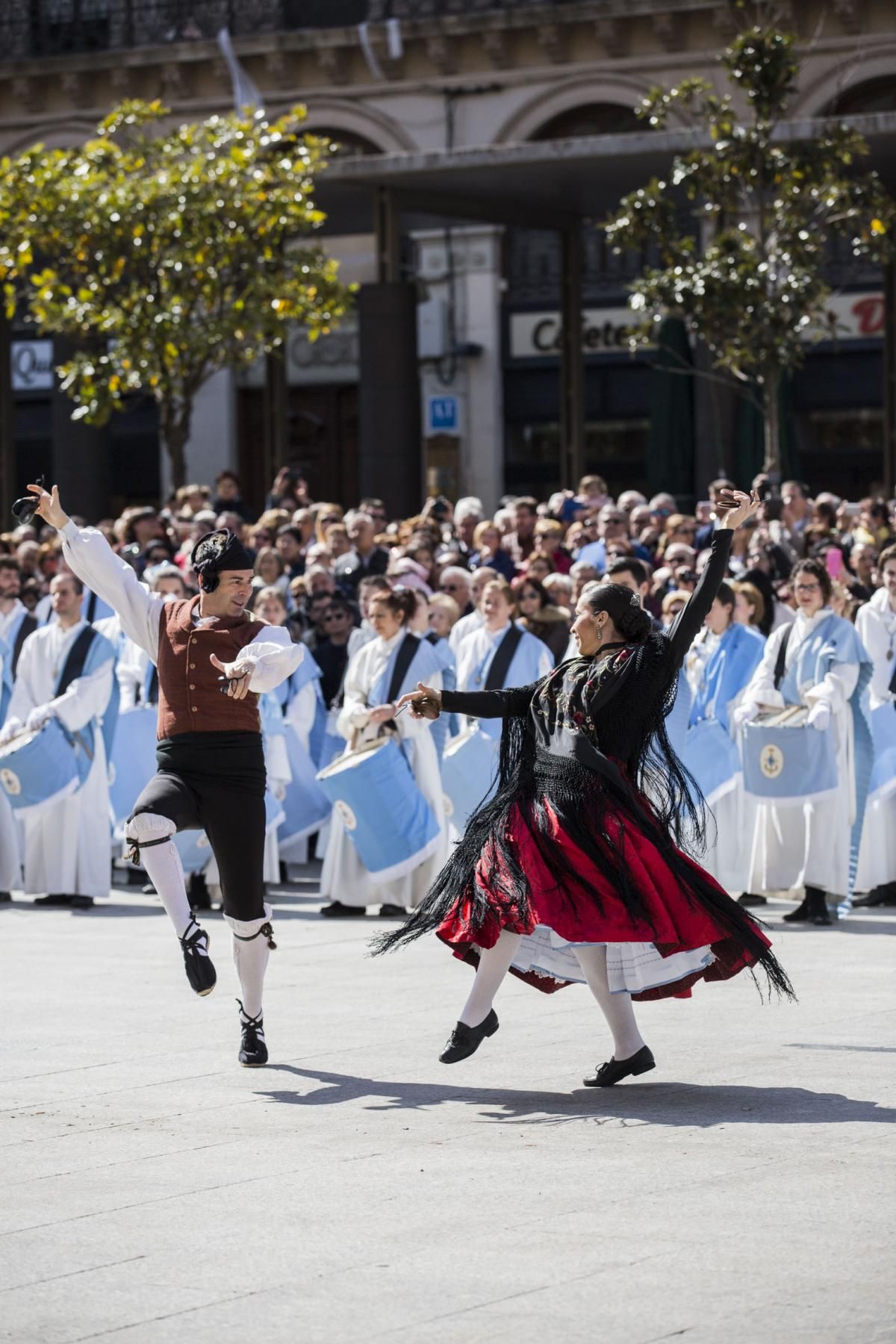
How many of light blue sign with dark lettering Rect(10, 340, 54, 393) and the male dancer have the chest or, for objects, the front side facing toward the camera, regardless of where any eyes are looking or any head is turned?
2

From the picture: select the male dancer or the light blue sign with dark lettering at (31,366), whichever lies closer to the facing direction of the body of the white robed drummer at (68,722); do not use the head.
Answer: the male dancer

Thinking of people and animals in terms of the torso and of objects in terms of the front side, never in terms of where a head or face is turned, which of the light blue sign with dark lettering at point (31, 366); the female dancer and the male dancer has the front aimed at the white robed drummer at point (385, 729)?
the light blue sign with dark lettering

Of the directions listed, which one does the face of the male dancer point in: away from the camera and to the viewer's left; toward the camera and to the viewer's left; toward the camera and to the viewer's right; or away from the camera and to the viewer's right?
toward the camera and to the viewer's right

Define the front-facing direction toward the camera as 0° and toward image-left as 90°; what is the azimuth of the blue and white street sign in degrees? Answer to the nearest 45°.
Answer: approximately 0°

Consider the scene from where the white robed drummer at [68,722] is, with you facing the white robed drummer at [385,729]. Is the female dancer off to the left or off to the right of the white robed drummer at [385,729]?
right

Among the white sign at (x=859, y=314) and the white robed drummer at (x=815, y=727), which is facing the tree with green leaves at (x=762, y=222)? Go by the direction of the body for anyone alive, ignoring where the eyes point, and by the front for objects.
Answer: the white sign

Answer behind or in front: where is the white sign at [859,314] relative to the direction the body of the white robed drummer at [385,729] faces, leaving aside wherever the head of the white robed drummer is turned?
behind

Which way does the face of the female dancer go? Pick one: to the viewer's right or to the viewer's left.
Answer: to the viewer's left

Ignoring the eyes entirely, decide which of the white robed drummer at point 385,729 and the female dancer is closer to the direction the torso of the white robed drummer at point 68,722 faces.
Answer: the female dancer
